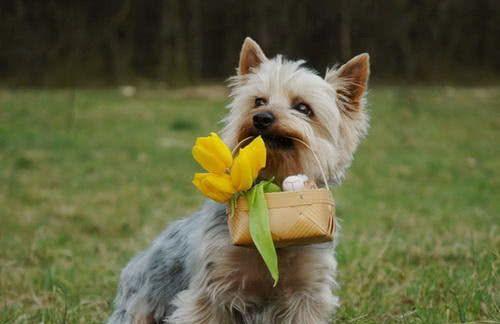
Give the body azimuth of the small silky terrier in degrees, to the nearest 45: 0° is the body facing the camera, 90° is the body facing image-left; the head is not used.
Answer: approximately 315°
